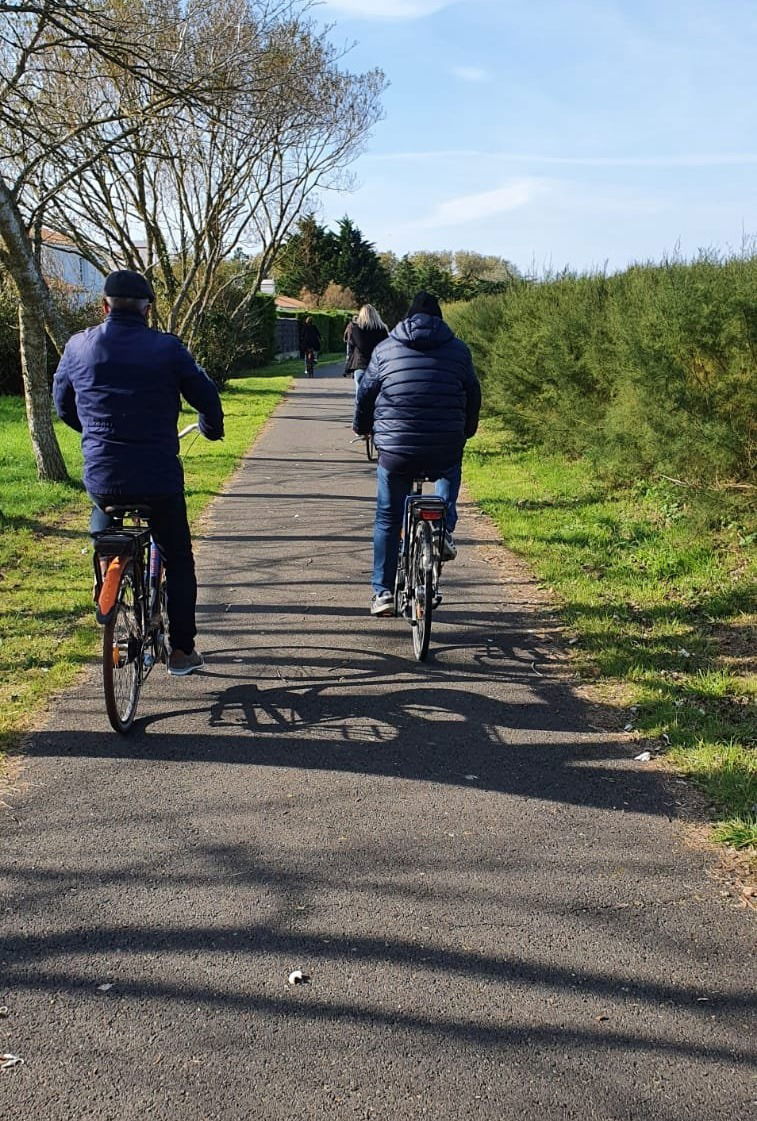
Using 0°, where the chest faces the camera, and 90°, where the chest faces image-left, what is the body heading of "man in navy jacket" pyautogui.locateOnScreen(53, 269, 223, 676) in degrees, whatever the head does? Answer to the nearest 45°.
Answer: approximately 180°

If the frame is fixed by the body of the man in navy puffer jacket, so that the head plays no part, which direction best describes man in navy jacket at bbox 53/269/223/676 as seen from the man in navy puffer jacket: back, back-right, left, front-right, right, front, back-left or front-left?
back-left

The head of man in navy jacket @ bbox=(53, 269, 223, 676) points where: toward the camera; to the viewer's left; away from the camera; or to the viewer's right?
away from the camera

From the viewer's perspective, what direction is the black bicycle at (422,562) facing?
away from the camera

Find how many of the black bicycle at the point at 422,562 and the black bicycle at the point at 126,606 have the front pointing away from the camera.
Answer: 2

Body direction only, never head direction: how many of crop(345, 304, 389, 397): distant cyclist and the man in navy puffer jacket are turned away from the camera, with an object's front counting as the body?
2

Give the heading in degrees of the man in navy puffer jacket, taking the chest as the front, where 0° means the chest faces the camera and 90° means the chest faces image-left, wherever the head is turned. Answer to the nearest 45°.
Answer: approximately 180°

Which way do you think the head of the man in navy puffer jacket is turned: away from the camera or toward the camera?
away from the camera

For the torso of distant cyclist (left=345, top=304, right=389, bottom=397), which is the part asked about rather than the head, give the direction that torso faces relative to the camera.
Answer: away from the camera

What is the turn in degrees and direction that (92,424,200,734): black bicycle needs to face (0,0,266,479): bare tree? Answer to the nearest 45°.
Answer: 0° — it already faces it
